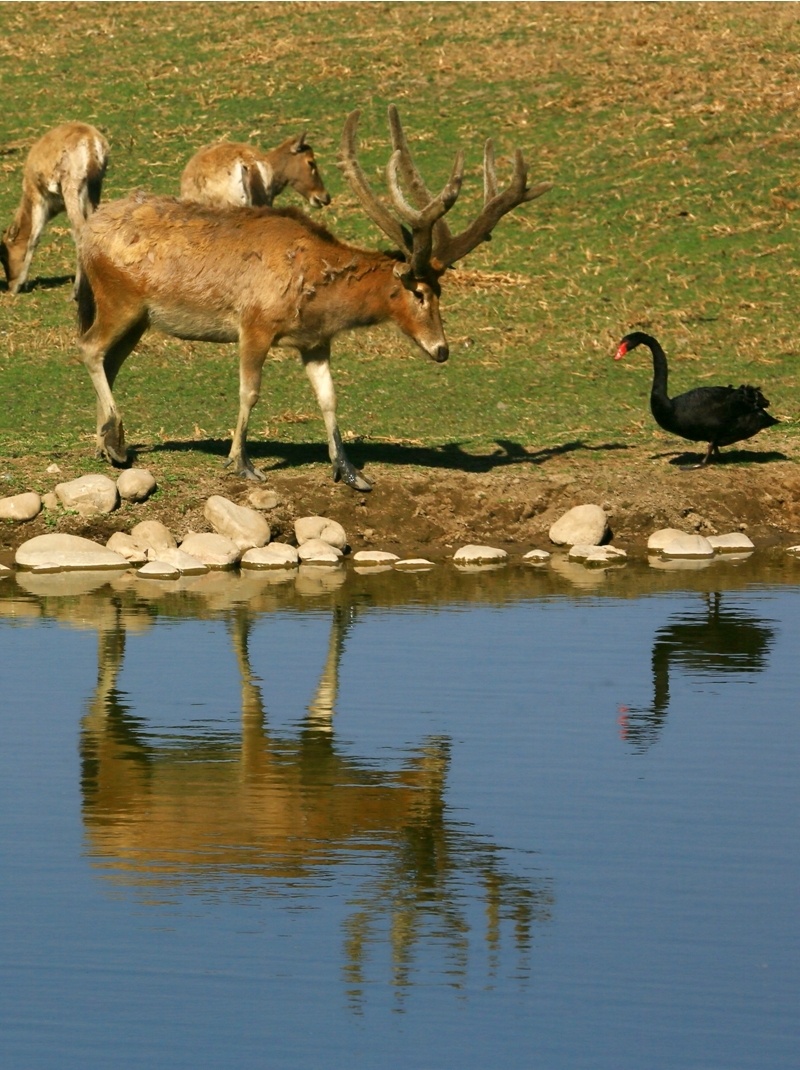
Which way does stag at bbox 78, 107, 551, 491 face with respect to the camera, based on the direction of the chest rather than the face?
to the viewer's right

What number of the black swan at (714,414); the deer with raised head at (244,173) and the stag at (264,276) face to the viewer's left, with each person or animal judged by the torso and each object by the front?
1

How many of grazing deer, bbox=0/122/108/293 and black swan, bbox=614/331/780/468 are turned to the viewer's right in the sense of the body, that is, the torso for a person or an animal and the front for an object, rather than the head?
0

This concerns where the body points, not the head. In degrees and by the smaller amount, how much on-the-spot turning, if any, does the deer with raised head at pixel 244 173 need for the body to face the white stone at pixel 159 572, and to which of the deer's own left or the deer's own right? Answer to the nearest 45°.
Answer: approximately 90° to the deer's own right

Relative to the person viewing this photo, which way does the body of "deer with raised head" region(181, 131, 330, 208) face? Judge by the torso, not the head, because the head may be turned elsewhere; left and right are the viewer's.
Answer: facing to the right of the viewer

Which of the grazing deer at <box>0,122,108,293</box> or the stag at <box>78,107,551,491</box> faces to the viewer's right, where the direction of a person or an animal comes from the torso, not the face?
the stag

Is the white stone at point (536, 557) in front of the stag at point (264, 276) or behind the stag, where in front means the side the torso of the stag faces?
in front

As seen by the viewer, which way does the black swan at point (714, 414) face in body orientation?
to the viewer's left

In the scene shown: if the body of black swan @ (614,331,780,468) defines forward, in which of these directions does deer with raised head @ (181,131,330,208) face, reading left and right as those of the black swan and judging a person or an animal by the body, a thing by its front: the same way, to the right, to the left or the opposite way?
the opposite way

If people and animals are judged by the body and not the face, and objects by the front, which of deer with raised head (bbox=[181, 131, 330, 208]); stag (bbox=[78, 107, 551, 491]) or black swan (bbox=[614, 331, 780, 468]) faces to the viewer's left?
the black swan

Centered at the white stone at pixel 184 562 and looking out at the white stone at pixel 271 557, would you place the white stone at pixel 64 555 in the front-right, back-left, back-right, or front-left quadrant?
back-left

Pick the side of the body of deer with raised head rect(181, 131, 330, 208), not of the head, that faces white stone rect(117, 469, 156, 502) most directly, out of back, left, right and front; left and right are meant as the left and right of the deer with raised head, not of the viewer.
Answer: right

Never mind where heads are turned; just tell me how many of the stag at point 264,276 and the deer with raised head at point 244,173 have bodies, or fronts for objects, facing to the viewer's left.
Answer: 0
